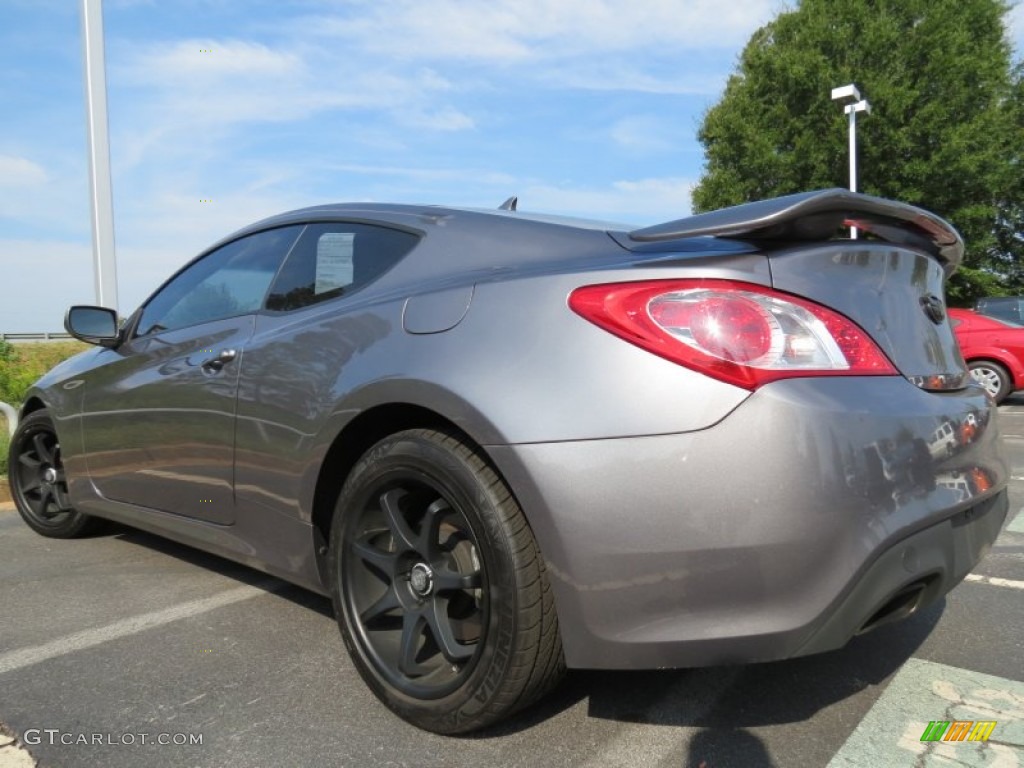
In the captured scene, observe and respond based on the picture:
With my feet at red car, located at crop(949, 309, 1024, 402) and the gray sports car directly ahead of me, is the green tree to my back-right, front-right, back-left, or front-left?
back-right

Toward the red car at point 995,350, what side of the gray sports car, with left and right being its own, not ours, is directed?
right

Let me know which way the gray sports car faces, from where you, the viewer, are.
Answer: facing away from the viewer and to the left of the viewer

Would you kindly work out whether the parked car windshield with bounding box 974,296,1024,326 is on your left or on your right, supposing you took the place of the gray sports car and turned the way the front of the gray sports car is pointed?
on your right

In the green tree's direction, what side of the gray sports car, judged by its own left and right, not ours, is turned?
right

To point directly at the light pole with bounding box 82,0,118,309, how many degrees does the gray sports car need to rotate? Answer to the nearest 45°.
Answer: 0° — it already faces it
